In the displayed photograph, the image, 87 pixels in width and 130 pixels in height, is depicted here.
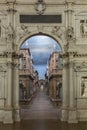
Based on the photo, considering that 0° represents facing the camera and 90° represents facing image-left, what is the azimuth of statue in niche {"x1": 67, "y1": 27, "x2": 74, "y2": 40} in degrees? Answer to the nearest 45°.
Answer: approximately 0°

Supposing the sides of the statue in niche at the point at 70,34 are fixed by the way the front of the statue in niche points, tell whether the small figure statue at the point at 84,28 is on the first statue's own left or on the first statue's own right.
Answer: on the first statue's own left
